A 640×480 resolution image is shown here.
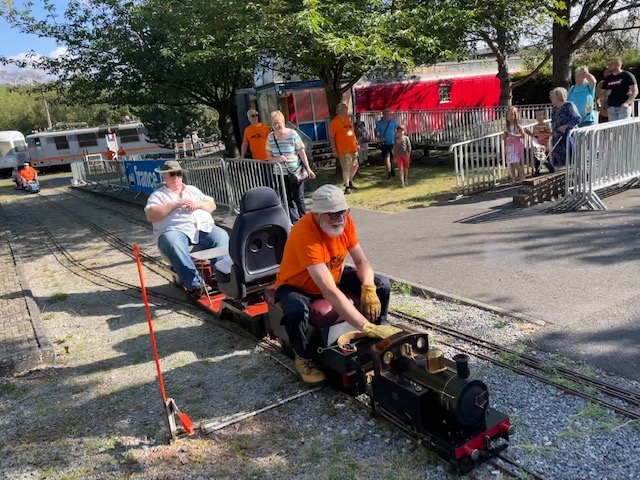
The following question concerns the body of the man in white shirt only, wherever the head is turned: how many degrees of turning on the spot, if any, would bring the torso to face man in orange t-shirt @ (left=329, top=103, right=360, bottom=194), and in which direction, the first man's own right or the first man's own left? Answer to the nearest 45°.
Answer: approximately 90° to the first man's own left

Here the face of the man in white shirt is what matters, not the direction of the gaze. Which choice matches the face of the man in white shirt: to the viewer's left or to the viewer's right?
to the viewer's right

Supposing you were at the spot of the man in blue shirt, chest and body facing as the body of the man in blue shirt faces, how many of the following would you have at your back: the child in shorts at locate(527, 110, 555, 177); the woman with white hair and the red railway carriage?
1

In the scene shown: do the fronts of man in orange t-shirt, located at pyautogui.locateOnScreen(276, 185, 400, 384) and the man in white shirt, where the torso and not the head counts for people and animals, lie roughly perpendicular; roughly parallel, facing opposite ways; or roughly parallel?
roughly parallel

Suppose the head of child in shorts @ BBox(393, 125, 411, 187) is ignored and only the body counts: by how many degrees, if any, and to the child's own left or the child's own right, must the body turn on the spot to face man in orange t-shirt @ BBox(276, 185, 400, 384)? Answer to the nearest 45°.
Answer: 0° — they already face them

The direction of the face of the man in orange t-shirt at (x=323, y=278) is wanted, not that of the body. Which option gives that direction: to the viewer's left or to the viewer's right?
to the viewer's right

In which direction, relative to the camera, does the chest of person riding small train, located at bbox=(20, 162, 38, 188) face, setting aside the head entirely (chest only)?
toward the camera

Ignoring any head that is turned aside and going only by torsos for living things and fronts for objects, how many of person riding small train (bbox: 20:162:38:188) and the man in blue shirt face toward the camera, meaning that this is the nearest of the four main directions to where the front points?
2

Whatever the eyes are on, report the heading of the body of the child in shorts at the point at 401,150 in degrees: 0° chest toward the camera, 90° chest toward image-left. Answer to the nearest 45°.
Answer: approximately 0°

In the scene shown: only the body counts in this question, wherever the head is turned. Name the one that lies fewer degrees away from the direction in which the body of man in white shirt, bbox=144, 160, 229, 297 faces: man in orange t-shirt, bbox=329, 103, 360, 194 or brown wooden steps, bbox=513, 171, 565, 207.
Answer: the brown wooden steps

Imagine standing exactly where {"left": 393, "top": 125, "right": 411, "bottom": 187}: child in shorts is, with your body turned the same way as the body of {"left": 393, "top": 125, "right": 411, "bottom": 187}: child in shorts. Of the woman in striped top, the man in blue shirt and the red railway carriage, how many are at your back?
2

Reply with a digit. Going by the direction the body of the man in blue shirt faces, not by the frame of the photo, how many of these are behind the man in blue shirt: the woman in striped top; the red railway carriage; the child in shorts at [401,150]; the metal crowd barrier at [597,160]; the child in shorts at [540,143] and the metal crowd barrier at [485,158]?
1

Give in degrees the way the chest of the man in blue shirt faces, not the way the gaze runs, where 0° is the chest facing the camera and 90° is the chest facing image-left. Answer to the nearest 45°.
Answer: approximately 0°

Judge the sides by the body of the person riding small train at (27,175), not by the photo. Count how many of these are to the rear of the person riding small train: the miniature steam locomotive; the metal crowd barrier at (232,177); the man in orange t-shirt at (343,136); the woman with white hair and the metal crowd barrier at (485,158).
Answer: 0

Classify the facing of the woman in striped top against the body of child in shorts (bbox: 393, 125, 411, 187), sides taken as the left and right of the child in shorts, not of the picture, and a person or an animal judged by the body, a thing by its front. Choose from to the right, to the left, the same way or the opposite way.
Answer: the same way

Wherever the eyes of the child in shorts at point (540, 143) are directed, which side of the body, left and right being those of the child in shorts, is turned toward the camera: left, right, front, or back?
front

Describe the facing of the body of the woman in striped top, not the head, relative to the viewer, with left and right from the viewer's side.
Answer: facing the viewer

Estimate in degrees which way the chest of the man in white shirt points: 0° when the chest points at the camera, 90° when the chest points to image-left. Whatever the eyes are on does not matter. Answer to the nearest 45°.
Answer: approximately 315°
